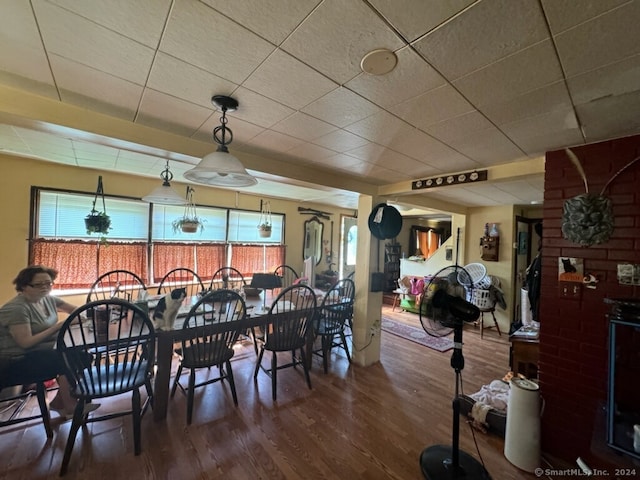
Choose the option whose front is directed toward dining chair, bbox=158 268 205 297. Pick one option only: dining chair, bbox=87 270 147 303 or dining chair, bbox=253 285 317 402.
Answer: dining chair, bbox=253 285 317 402

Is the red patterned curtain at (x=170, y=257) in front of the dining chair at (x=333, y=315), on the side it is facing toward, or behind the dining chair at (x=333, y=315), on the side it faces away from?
in front

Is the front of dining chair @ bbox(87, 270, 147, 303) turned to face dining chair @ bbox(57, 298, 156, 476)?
yes

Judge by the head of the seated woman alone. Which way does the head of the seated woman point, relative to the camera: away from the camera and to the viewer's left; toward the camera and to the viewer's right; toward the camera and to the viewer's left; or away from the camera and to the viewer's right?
toward the camera and to the viewer's right

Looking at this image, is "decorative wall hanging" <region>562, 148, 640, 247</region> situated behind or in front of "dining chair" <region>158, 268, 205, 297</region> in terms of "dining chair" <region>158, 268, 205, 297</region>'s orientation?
in front

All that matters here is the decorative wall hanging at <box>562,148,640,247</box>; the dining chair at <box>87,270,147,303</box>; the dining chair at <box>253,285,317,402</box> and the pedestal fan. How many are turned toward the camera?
2

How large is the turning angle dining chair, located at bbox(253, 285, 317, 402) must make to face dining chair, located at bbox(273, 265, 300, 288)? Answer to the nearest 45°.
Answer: approximately 45° to its right

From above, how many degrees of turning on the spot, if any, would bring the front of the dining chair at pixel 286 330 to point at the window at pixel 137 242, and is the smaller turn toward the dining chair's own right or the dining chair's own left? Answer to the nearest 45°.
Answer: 0° — it already faces it
